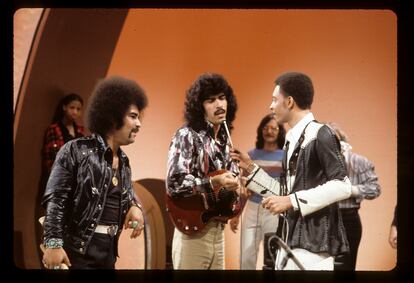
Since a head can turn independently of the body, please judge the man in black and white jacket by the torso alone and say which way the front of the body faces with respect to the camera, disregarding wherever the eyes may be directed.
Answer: to the viewer's left

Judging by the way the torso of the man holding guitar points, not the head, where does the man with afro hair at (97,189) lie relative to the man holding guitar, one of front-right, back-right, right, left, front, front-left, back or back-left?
back-right

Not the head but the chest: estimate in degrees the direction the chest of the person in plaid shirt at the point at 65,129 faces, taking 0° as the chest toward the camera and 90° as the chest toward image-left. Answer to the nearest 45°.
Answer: approximately 315°

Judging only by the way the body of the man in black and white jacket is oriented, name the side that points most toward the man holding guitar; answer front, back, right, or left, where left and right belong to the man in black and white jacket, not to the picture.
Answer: front

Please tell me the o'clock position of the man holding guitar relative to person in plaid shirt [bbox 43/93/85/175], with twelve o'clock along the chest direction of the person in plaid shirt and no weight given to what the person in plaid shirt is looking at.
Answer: The man holding guitar is roughly at 11 o'clock from the person in plaid shirt.

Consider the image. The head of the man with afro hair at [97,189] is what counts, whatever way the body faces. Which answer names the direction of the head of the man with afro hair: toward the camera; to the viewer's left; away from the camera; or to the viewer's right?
to the viewer's right

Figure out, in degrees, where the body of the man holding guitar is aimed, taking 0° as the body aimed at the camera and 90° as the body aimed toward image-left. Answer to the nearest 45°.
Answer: approximately 315°

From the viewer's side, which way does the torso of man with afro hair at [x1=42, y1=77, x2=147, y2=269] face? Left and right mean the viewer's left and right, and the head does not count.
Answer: facing the viewer and to the right of the viewer
